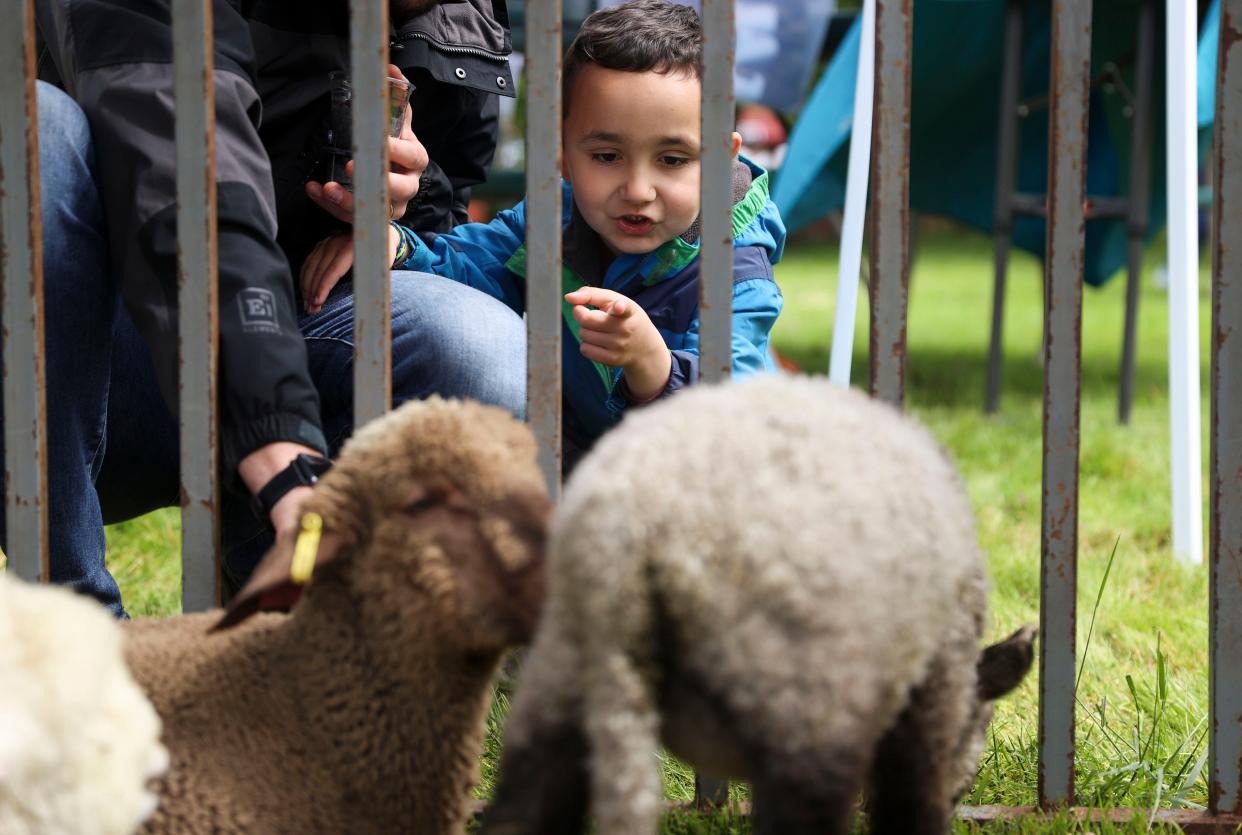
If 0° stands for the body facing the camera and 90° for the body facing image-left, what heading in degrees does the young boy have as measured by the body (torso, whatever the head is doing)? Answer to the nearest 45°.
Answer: approximately 0°

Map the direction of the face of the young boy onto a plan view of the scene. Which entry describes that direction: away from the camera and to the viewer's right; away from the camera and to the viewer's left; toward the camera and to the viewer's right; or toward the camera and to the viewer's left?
toward the camera and to the viewer's left

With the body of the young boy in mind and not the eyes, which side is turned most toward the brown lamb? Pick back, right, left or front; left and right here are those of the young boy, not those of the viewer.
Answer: front

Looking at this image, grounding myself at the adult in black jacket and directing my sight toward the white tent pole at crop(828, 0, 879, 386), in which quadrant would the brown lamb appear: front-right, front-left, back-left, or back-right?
back-right

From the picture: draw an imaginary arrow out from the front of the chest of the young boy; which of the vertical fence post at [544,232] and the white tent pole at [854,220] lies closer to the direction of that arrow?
the vertical fence post
